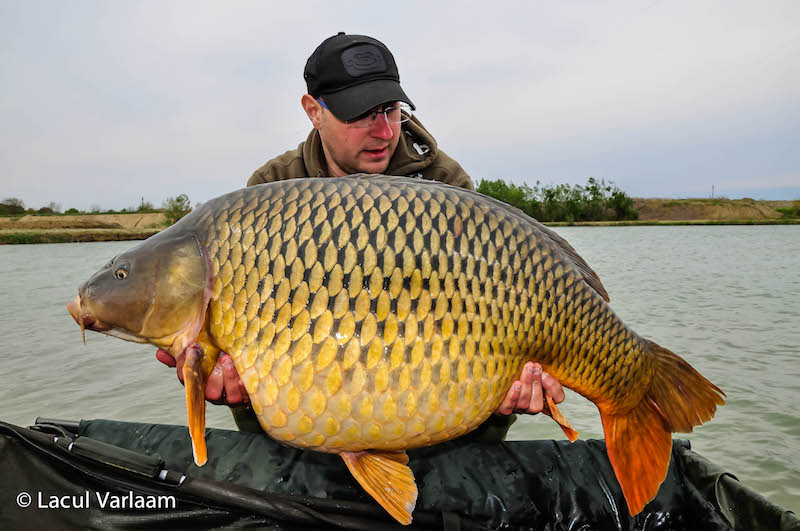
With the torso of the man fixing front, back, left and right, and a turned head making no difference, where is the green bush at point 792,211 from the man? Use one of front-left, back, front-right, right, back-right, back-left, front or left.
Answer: back-left

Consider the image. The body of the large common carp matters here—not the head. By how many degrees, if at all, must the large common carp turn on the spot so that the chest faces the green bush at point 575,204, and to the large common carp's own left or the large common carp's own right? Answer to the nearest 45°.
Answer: approximately 90° to the large common carp's own right

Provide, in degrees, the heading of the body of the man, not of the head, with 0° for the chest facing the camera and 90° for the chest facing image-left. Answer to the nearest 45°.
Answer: approximately 0°

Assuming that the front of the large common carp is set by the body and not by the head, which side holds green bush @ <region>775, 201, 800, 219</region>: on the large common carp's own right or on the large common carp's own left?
on the large common carp's own right

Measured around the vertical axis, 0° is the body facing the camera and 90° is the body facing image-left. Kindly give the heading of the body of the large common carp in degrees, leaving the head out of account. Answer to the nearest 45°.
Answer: approximately 90°
